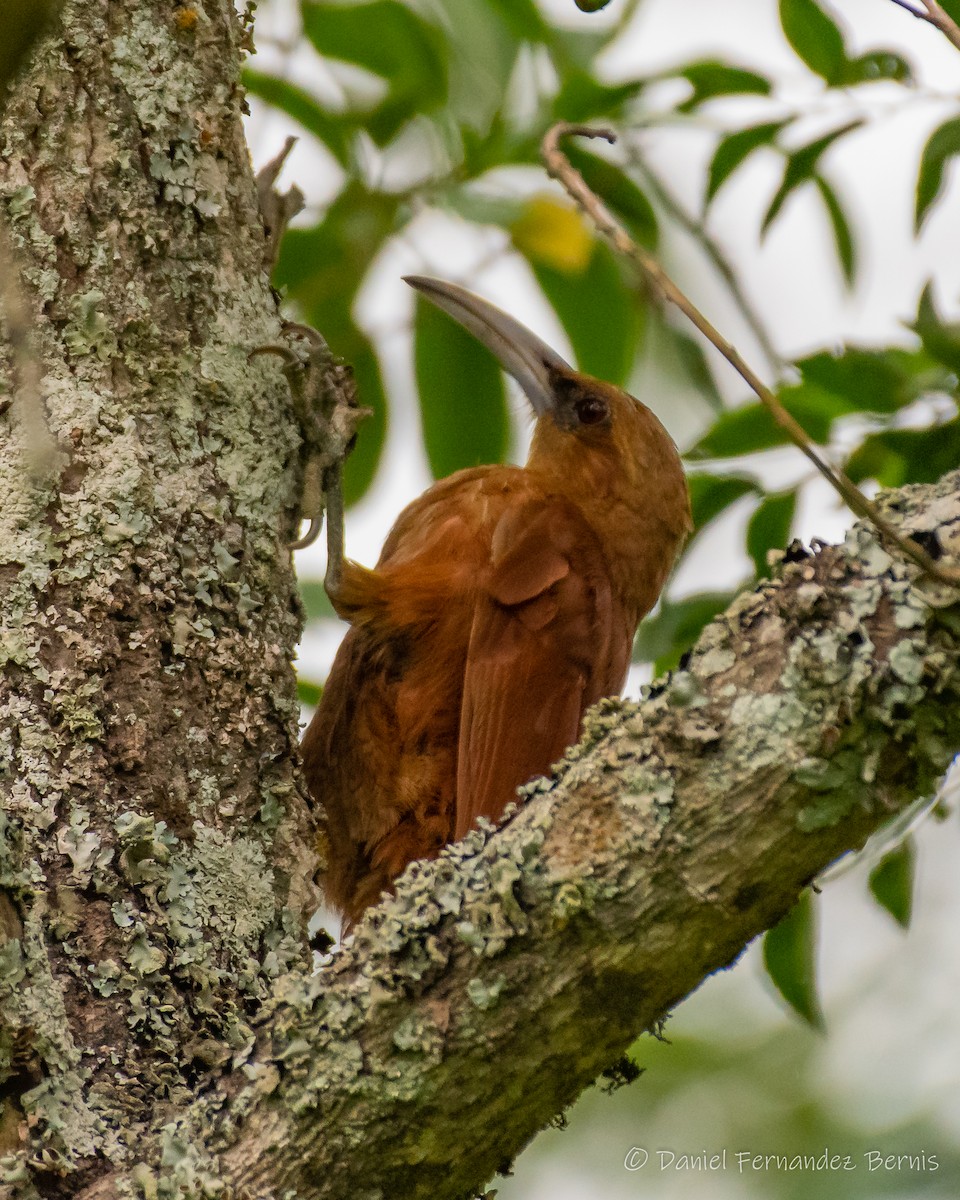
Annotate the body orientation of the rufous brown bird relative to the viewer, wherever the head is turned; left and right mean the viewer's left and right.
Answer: facing to the left of the viewer
